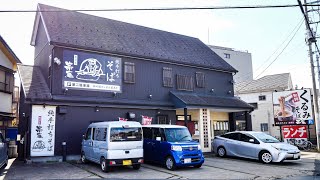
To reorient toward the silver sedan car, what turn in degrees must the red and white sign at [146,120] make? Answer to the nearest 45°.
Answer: approximately 45° to its left

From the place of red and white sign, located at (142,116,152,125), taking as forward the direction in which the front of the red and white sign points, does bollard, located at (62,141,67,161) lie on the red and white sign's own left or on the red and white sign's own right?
on the red and white sign's own right

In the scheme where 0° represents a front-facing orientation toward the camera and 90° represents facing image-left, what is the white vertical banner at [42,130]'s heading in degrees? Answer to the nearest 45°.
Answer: approximately 0°

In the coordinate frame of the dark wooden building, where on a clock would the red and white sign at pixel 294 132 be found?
The red and white sign is roughly at 10 o'clock from the dark wooden building.

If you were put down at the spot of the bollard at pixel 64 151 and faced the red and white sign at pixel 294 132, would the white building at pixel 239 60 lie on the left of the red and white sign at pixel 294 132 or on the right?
left

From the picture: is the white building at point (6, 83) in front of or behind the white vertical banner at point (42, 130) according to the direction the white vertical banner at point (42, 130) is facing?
behind

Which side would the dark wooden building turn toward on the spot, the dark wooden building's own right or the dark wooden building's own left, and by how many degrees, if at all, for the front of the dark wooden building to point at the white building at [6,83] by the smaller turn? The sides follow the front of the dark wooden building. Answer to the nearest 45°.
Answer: approximately 135° to the dark wooden building's own right

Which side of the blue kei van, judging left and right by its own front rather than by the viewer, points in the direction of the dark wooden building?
back
